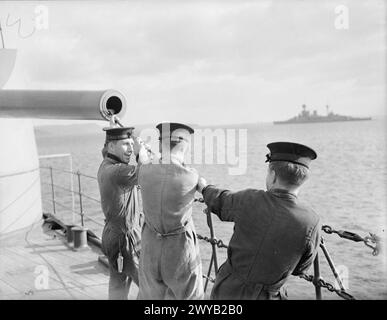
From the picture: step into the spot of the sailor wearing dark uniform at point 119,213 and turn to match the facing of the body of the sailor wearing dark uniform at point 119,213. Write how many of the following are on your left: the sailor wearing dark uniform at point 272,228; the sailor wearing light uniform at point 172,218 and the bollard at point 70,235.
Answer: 1

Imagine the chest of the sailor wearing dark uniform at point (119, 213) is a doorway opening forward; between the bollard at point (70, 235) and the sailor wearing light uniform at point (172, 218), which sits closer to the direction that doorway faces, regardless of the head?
the sailor wearing light uniform

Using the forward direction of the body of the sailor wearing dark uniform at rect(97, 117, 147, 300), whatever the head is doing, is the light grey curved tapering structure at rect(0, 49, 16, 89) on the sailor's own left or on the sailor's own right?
on the sailor's own left

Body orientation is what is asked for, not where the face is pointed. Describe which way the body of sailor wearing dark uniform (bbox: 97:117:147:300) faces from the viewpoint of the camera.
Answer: to the viewer's right

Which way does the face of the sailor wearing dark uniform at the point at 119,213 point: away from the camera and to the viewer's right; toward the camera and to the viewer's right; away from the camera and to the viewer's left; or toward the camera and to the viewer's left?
toward the camera and to the viewer's right

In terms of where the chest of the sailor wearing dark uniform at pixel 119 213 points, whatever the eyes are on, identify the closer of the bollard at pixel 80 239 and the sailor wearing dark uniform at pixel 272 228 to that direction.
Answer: the sailor wearing dark uniform

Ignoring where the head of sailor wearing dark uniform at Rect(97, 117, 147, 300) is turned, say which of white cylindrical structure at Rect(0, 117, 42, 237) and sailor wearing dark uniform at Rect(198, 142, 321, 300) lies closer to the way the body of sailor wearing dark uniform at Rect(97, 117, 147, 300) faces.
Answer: the sailor wearing dark uniform
